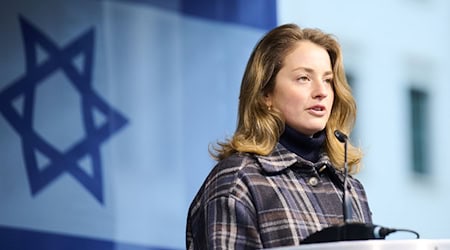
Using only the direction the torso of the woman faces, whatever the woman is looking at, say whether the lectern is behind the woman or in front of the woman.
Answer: in front

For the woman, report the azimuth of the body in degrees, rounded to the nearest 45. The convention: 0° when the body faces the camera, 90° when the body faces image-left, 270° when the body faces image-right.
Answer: approximately 315°

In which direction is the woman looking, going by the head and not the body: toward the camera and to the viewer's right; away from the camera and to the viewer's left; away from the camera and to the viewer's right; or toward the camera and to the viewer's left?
toward the camera and to the viewer's right
